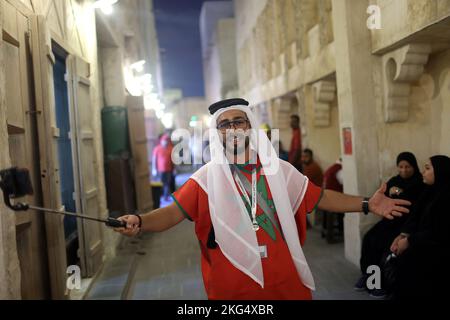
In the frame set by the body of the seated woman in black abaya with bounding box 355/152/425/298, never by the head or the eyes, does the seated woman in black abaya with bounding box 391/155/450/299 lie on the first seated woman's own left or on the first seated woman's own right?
on the first seated woman's own left

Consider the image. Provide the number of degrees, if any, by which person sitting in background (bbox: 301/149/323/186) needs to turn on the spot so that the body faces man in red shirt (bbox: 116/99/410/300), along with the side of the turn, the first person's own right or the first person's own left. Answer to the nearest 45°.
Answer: approximately 45° to the first person's own left

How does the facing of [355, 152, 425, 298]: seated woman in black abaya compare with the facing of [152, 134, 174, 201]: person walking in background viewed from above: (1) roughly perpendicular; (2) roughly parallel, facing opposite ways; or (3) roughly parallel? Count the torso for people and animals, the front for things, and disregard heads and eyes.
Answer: roughly perpendicular

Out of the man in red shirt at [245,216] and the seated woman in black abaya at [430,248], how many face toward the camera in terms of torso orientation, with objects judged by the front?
1

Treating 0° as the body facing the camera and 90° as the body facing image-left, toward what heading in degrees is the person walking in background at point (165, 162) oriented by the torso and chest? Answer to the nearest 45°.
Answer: approximately 0°

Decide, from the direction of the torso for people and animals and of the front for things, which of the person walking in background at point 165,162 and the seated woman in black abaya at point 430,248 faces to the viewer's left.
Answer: the seated woman in black abaya

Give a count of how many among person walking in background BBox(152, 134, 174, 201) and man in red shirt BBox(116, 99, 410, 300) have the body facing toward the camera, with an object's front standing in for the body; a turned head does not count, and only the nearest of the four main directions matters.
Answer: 2

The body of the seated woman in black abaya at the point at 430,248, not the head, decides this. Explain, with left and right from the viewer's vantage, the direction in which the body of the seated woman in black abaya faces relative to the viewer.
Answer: facing to the left of the viewer

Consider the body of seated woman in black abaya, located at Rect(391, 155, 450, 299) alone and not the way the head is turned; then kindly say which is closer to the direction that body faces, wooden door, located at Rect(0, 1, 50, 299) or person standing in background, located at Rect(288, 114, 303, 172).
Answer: the wooden door

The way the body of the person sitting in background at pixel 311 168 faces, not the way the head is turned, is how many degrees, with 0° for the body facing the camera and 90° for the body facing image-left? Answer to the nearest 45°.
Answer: approximately 45°
